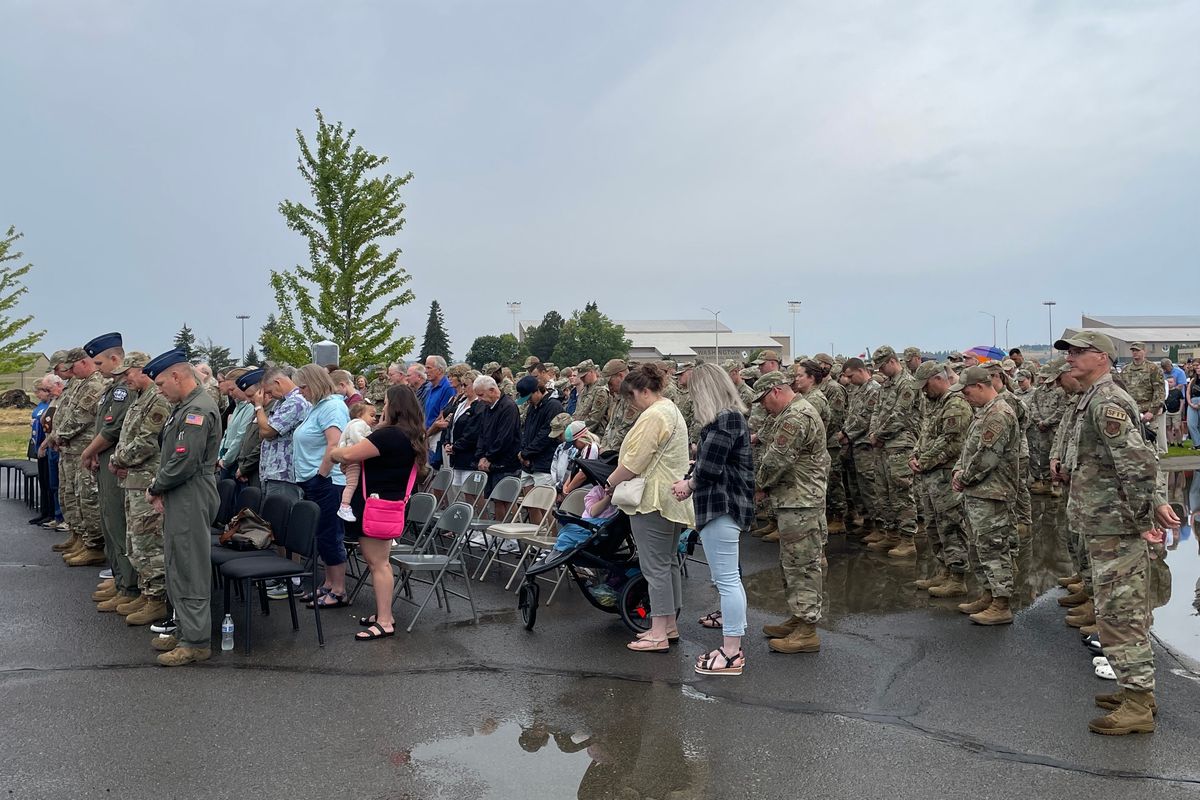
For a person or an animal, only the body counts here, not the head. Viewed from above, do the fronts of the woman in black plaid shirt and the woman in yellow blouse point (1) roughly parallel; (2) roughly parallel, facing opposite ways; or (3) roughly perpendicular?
roughly parallel

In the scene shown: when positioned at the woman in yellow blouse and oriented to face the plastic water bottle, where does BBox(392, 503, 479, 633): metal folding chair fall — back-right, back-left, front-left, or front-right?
front-right

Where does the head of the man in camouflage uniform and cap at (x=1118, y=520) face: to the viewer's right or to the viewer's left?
to the viewer's left

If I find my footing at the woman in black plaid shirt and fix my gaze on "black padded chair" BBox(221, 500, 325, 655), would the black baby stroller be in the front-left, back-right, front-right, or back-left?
front-right

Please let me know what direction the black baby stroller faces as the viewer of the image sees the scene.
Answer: facing to the left of the viewer

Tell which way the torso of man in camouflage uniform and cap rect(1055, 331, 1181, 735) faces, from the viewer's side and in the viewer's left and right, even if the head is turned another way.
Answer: facing to the left of the viewer

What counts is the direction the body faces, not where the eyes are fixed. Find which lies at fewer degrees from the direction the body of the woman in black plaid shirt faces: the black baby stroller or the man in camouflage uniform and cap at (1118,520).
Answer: the black baby stroller

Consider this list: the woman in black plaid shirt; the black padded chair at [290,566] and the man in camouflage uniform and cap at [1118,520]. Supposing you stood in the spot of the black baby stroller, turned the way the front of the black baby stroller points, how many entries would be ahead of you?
1

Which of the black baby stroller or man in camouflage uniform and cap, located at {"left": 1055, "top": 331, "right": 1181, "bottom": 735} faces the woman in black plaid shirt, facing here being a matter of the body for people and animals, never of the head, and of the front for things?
the man in camouflage uniform and cap
